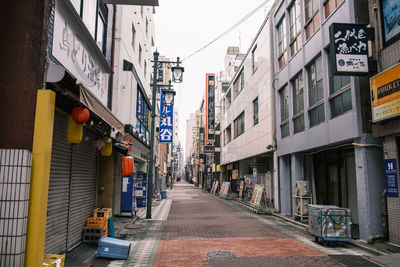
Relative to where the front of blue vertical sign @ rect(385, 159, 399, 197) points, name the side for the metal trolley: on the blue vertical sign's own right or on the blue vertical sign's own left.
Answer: on the blue vertical sign's own right

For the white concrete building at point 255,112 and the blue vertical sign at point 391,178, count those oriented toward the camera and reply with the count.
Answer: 1

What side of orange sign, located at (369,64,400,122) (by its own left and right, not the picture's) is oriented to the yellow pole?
front

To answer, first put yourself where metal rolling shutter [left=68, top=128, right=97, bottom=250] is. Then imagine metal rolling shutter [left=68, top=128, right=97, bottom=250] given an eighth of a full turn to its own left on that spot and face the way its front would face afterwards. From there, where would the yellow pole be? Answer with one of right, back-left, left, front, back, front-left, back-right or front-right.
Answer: right

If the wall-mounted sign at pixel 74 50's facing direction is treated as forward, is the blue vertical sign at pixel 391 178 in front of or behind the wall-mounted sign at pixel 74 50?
in front

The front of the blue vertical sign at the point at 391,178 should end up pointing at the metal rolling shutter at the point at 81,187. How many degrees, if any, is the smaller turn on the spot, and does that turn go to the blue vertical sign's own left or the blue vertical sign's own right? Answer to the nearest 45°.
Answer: approximately 45° to the blue vertical sign's own right

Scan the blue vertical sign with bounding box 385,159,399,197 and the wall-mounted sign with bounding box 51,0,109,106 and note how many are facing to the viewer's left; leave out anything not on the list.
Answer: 1

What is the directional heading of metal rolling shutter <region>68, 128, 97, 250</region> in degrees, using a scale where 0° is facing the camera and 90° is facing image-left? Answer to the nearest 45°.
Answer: approximately 315°

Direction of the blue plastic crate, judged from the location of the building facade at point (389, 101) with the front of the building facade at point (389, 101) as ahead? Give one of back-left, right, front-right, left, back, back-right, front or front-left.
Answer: front

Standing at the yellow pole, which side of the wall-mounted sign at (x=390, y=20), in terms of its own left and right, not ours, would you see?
front

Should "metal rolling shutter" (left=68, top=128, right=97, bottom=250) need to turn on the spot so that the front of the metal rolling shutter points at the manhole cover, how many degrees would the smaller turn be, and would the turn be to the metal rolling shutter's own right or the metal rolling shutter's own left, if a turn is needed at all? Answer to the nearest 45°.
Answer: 0° — it already faces it

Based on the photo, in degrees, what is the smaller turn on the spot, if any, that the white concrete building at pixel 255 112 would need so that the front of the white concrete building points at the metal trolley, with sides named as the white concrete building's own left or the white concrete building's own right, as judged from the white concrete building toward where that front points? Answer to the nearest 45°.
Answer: approximately 90° to the white concrete building's own left

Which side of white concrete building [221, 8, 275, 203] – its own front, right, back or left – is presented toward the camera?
left

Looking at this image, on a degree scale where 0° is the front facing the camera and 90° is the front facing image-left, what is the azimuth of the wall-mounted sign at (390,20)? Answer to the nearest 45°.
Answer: approximately 45°

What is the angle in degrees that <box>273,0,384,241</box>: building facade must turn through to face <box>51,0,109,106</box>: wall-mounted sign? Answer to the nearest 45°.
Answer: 0° — it already faces it

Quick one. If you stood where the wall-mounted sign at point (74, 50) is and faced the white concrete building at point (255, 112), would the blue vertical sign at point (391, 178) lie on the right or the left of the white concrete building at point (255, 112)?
right

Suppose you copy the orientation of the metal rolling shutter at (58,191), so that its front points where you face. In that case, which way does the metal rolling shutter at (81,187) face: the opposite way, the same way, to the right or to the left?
the same way

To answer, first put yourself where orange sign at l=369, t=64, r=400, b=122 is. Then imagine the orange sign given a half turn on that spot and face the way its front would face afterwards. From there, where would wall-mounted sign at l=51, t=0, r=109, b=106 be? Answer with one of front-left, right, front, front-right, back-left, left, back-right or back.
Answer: back

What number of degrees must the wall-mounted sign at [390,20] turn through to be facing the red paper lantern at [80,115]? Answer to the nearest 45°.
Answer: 0° — it already faces it

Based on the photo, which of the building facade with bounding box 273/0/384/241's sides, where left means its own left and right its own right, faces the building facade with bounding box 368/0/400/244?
left
